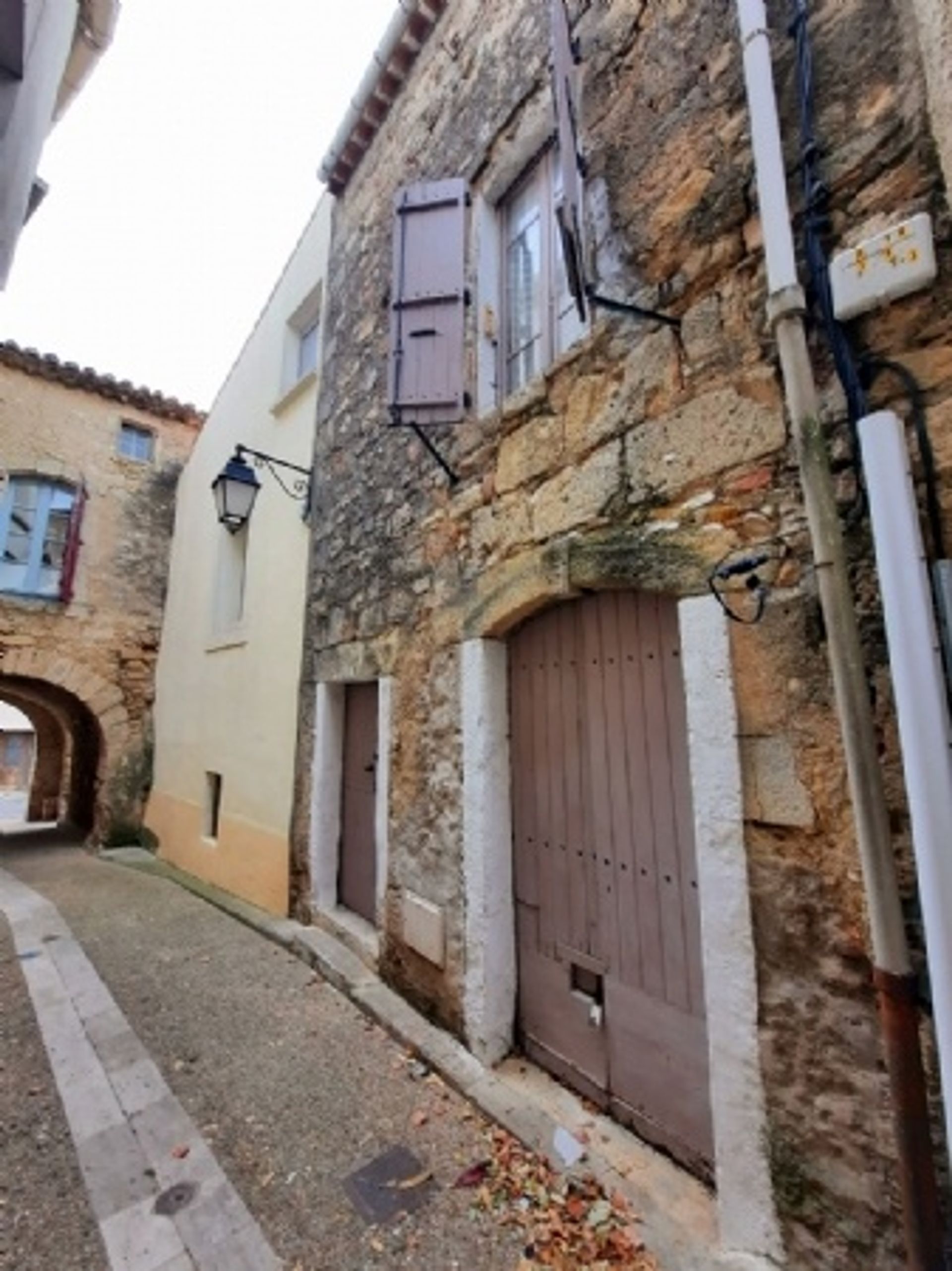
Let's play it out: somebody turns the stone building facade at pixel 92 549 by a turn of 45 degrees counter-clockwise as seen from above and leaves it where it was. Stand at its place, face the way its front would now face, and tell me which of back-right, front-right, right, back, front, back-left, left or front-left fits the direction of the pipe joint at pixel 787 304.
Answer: front-right

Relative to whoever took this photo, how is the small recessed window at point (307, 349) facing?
facing the viewer and to the left of the viewer

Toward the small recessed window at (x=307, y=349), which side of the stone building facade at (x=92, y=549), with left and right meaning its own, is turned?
front

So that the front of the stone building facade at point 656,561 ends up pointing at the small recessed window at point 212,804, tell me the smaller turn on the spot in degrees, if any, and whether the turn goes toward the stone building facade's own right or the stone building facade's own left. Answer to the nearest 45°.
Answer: approximately 90° to the stone building facade's own right

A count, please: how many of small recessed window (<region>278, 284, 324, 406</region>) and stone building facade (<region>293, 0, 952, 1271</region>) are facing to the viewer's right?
0

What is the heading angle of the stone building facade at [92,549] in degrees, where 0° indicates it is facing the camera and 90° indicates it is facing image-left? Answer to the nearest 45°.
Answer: approximately 0°

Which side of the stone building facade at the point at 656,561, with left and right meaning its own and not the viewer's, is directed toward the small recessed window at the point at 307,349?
right

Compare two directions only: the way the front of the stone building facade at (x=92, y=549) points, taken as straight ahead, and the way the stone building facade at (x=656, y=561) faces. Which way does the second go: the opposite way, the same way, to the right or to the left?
to the right

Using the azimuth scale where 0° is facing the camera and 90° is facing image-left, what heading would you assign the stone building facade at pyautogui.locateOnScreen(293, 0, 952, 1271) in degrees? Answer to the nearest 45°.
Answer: approximately 45°

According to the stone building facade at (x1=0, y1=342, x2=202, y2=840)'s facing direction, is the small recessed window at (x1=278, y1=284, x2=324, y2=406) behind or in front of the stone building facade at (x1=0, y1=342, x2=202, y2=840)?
in front

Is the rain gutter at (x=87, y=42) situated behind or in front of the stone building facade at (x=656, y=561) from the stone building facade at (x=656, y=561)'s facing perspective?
in front

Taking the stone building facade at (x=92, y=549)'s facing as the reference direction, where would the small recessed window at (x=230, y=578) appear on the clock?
The small recessed window is roughly at 11 o'clock from the stone building facade.

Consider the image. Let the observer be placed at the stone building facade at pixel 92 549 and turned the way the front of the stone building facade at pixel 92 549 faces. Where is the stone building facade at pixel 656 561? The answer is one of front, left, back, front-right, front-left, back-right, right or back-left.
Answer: front

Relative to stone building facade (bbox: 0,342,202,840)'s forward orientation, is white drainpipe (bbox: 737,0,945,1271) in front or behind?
in front

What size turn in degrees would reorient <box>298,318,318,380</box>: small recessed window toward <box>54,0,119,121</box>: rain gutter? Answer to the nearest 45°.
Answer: approximately 45° to its left
